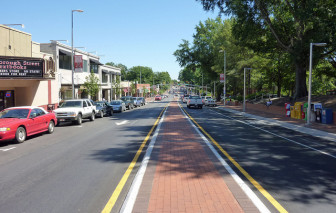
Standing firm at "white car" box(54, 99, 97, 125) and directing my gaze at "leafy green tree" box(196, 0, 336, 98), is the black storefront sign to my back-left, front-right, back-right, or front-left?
back-left

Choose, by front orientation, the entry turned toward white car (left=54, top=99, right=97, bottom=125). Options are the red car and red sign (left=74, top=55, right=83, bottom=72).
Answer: the red sign

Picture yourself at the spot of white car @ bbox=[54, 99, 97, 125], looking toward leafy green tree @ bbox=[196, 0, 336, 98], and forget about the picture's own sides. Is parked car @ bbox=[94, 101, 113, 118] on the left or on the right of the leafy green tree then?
left

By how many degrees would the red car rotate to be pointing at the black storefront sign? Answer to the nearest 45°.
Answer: approximately 135° to its right

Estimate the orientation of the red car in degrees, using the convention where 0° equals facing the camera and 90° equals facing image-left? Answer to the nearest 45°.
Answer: approximately 45°

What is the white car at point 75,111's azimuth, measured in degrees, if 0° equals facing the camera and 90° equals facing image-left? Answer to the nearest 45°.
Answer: approximately 45°

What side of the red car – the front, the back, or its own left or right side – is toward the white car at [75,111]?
back

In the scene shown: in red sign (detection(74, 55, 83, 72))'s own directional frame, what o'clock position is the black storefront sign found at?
The black storefront sign is roughly at 1 o'clock from the red sign.

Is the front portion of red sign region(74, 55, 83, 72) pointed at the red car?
yes
